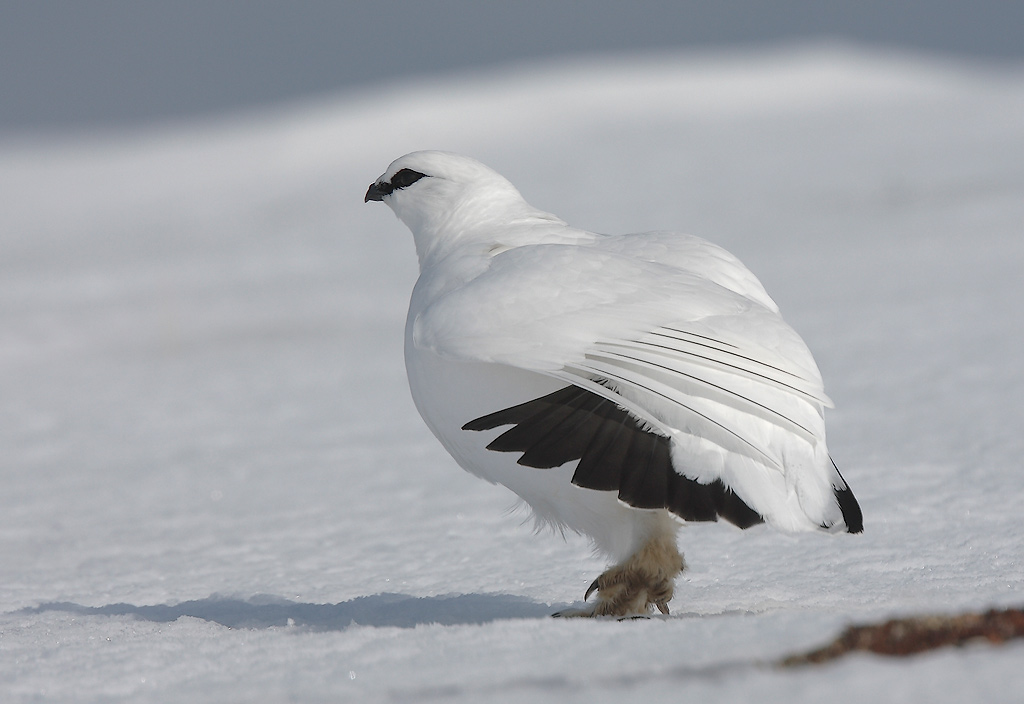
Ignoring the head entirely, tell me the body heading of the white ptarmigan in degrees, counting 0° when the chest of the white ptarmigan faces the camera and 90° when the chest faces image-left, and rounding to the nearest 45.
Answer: approximately 90°
